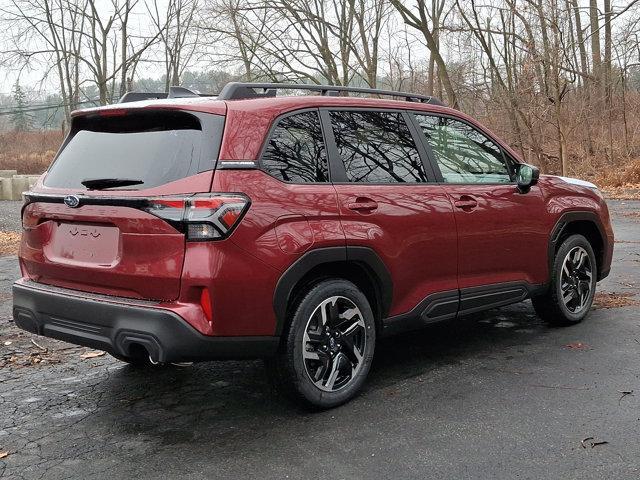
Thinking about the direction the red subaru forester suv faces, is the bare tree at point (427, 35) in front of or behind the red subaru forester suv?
in front

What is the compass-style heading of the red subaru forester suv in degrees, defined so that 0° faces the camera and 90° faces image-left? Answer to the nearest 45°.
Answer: approximately 225°
